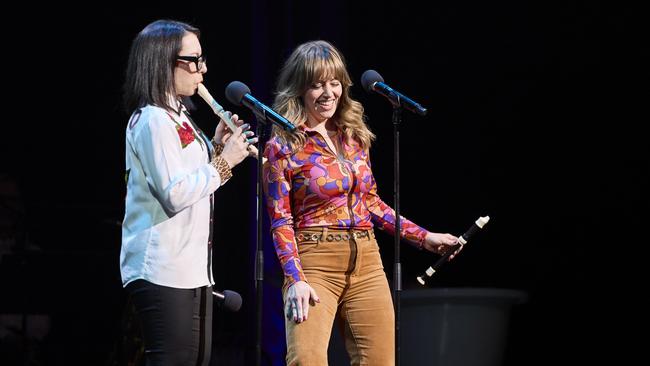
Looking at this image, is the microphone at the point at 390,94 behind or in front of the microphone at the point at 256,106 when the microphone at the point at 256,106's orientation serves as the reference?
behind

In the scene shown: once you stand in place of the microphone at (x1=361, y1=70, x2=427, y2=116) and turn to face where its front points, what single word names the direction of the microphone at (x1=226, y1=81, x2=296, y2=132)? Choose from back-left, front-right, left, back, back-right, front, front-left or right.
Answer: front-left

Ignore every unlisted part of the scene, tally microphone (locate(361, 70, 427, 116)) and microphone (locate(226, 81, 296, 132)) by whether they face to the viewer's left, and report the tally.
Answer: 2

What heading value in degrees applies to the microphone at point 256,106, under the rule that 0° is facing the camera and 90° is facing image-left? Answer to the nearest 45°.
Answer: approximately 90°

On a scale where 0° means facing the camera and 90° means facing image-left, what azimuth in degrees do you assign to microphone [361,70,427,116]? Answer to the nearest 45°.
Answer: approximately 90°

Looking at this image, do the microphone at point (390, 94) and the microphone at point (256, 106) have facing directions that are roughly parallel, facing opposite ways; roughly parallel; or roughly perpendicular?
roughly parallel
